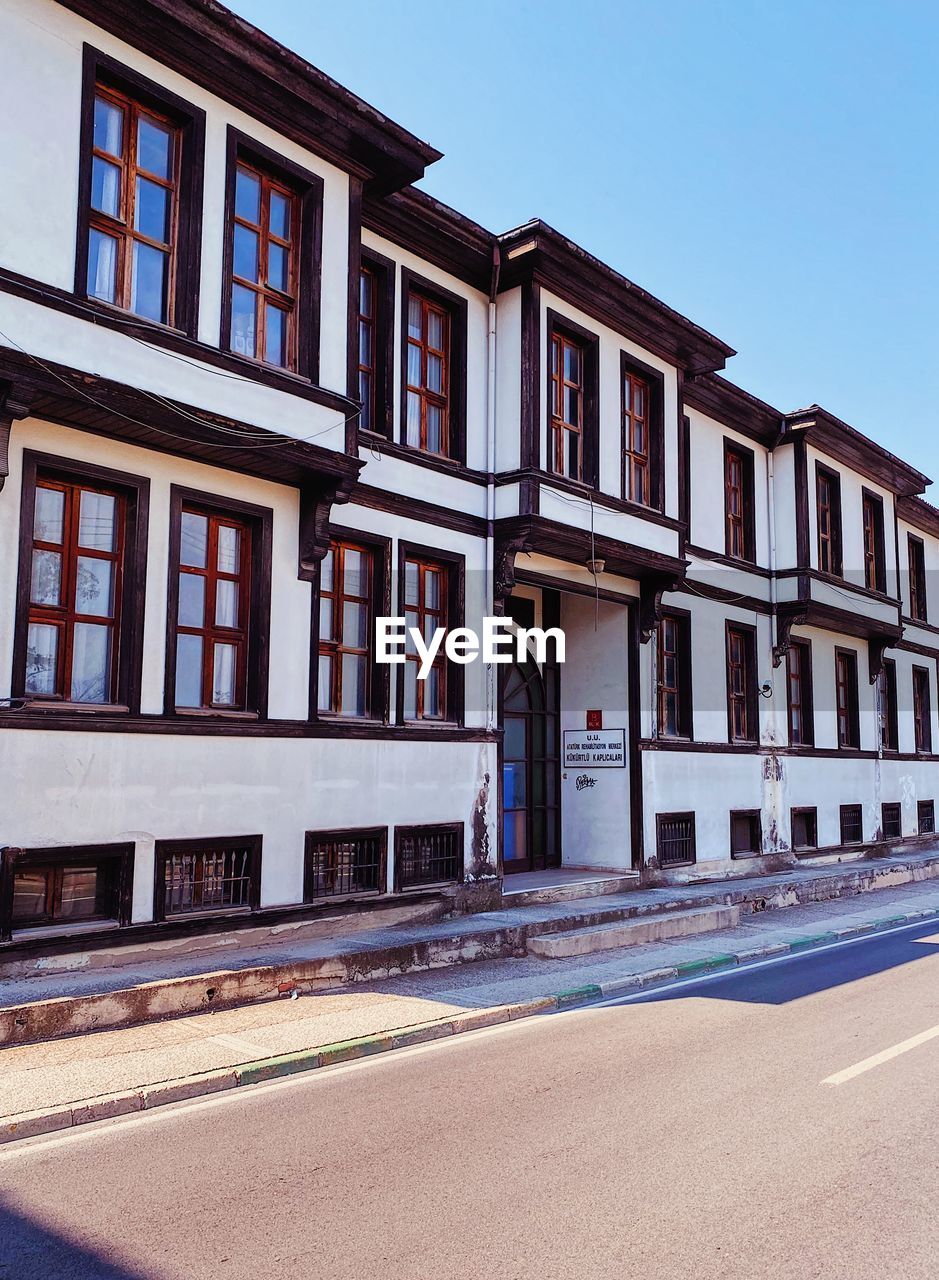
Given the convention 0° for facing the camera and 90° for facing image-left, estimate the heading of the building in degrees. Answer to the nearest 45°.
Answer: approximately 315°
